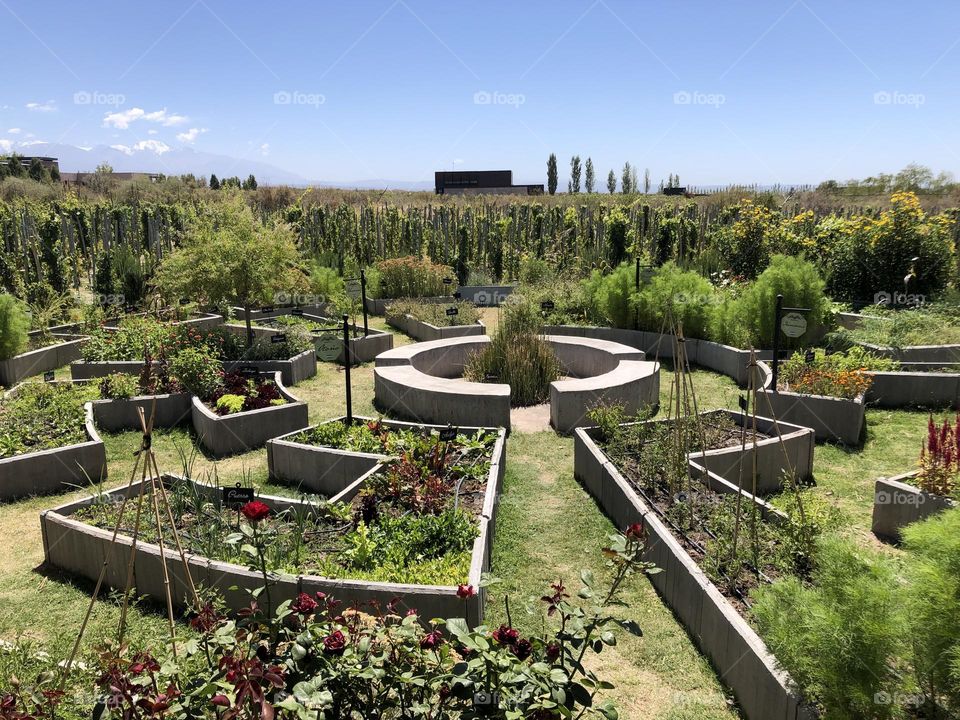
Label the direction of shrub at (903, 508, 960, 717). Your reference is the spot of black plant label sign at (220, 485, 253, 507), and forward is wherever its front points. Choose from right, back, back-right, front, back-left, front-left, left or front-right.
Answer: front-left

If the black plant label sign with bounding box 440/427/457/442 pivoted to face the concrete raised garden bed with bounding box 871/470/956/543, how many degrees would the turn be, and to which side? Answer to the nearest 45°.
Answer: approximately 45° to its left

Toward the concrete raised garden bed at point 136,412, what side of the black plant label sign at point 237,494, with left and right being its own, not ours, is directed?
back

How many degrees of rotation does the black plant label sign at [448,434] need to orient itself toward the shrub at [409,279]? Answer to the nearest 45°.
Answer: approximately 180°

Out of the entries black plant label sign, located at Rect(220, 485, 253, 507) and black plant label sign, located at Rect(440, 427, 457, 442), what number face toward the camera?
2

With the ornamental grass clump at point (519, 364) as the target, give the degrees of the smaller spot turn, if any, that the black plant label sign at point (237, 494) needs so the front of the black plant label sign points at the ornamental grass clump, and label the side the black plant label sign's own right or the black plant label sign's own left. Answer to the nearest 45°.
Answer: approximately 135° to the black plant label sign's own left

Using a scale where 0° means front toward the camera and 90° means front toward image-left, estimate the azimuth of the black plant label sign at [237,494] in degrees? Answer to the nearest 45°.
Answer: approximately 0°

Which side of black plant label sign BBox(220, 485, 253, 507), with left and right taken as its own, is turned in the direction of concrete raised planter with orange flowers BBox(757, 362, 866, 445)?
left

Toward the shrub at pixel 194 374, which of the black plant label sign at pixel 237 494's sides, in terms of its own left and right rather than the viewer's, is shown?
back

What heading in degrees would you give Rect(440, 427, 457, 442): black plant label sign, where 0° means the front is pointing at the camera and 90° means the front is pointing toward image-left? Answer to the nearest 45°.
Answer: approximately 0°

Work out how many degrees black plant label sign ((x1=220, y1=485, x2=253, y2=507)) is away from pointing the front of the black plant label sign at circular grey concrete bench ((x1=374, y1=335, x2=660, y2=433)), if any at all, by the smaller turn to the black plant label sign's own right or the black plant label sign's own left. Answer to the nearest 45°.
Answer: approximately 135° to the black plant label sign's own left
